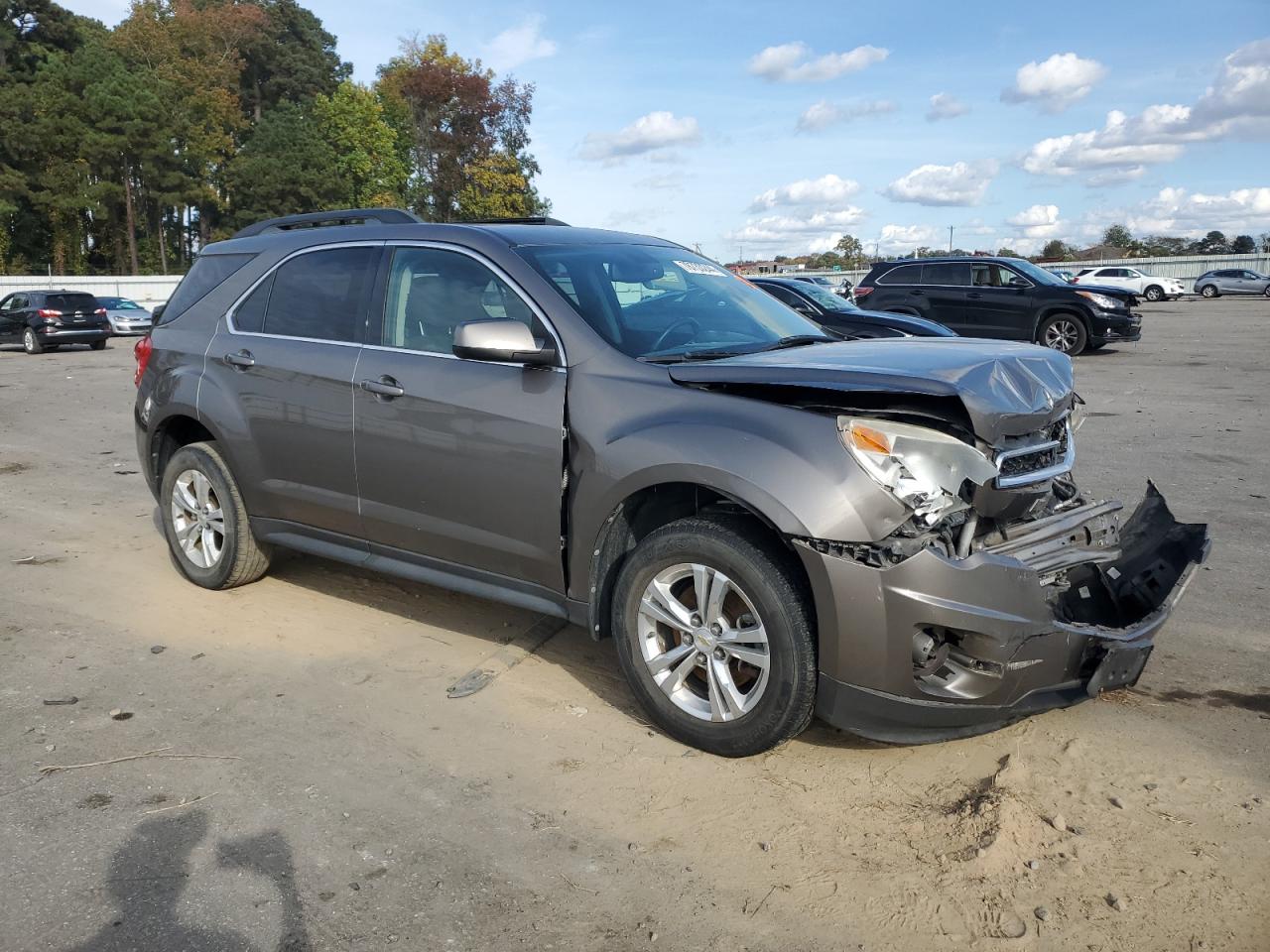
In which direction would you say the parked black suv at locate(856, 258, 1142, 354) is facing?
to the viewer's right

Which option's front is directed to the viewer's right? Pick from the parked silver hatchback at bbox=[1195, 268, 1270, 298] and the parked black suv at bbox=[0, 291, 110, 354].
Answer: the parked silver hatchback

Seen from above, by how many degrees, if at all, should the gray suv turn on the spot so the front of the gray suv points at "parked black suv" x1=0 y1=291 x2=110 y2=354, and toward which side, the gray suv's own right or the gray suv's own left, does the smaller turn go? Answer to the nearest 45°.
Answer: approximately 180°

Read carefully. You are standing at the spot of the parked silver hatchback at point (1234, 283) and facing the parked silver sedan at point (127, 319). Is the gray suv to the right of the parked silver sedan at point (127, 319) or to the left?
left

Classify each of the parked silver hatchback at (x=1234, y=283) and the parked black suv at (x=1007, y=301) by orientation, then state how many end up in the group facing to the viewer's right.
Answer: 2

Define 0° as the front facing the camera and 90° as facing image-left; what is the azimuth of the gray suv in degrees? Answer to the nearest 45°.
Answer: approximately 315°

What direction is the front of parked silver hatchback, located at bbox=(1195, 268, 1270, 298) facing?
to the viewer's right

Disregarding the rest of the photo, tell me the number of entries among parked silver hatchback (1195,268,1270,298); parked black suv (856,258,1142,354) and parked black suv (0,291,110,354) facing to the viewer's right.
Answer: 2

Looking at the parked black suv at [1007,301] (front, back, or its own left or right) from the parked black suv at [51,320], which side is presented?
back

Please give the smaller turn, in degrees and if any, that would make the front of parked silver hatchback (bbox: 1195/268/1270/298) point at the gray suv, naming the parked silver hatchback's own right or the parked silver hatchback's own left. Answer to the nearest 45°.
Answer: approximately 90° to the parked silver hatchback's own right

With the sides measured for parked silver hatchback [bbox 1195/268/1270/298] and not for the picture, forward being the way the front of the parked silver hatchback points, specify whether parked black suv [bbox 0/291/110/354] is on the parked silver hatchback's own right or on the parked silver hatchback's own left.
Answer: on the parked silver hatchback's own right

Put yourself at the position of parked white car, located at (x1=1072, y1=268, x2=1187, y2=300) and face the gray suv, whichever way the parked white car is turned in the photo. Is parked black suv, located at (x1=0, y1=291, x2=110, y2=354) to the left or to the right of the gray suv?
right
